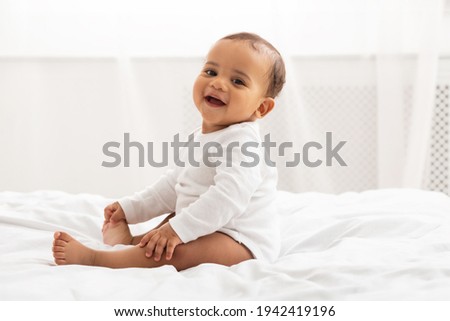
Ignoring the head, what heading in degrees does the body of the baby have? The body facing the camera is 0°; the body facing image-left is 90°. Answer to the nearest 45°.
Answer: approximately 90°

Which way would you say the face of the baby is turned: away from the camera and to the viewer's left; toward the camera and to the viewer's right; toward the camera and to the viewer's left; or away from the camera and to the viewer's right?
toward the camera and to the viewer's left
